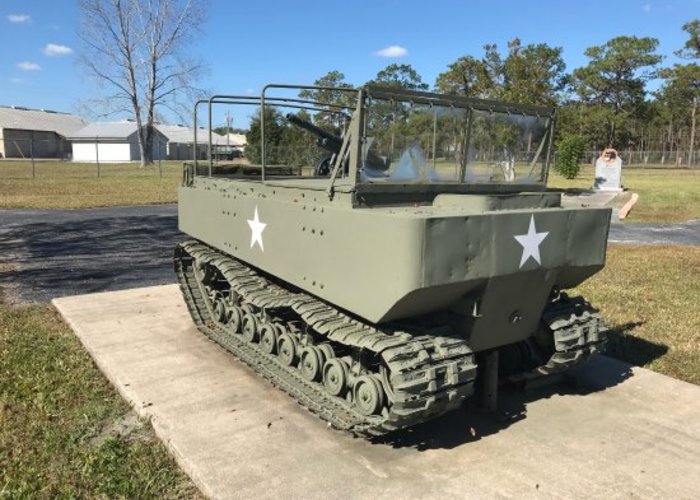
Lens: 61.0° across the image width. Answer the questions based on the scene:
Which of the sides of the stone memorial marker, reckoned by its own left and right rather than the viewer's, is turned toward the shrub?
back

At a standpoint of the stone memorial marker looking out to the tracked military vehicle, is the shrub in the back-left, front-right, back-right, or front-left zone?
back-right

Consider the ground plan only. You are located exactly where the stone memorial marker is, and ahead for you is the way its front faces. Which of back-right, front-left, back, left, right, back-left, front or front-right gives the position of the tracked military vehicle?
front

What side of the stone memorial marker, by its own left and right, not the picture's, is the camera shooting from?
front

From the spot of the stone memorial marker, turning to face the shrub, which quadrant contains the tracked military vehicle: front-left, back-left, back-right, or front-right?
back-left

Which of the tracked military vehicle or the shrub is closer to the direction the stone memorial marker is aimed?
the tracked military vehicle
